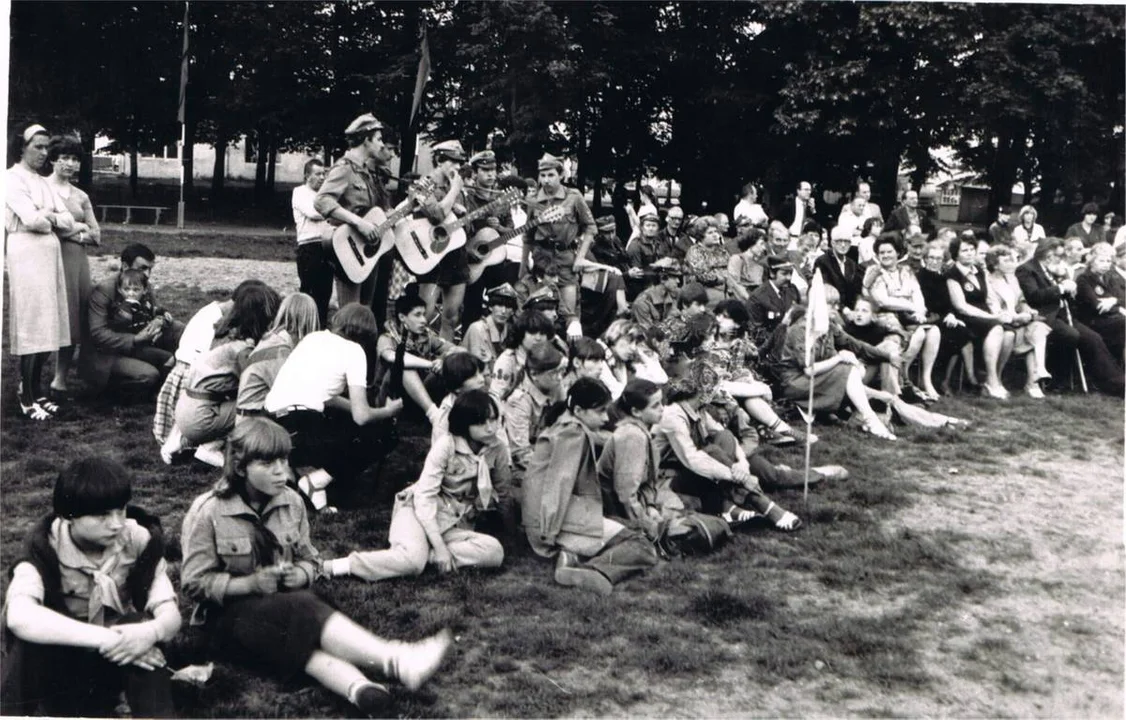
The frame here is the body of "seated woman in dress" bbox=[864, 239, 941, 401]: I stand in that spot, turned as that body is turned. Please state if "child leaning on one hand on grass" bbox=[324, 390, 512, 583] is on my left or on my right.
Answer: on my right

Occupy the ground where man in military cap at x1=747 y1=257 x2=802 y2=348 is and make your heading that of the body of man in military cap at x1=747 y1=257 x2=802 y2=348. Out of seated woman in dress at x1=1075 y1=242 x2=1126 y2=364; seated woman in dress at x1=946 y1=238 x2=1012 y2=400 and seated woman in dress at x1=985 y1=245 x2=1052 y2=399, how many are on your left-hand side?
3

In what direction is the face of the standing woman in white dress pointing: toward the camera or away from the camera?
toward the camera

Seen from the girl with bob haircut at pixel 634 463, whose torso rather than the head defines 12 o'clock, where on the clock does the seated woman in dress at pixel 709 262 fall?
The seated woman in dress is roughly at 9 o'clock from the girl with bob haircut.

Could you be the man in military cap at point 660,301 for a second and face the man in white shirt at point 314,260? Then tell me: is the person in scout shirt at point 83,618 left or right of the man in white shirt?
left

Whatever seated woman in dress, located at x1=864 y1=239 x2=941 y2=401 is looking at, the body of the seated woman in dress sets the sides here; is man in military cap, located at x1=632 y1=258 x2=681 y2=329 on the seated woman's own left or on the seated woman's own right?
on the seated woman's own right

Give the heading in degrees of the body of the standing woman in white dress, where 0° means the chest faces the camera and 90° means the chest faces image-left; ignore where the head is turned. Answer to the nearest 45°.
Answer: approximately 315°

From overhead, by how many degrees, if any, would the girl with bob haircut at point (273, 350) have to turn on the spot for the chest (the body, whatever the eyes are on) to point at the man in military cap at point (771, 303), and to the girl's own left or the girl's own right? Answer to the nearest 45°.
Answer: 0° — they already face them

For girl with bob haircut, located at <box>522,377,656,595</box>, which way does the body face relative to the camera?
to the viewer's right

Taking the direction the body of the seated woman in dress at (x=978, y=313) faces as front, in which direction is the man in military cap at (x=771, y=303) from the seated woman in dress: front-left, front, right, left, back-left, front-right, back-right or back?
right

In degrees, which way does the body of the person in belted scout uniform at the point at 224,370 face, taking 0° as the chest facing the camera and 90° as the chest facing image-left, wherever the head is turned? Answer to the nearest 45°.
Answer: approximately 225°

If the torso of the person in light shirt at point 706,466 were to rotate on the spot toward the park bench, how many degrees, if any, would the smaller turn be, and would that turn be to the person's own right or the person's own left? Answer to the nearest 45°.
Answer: approximately 180°

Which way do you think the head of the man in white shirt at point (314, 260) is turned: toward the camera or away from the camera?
toward the camera
